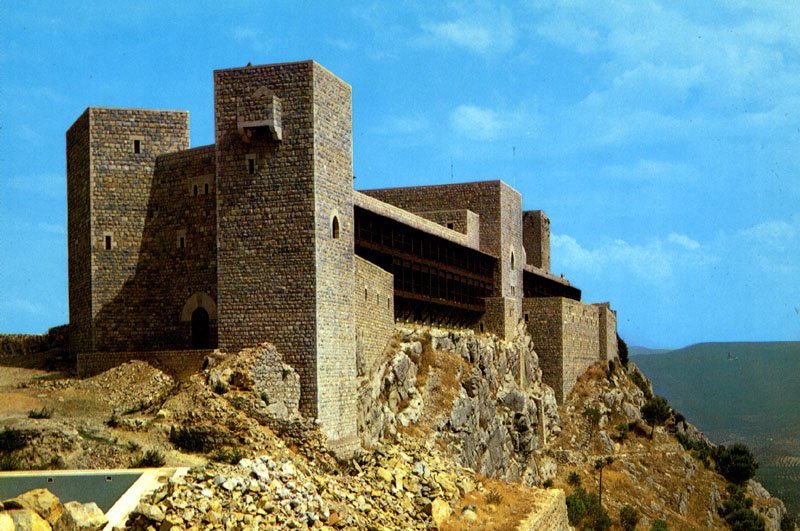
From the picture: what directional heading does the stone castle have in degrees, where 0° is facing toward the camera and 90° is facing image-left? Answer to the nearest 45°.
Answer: approximately 0°

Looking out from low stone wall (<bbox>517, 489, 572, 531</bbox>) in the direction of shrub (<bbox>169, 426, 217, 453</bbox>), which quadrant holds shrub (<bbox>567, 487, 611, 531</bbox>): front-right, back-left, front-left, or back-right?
back-right

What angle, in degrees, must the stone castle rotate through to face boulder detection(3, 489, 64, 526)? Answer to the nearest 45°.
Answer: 0° — it already faces it

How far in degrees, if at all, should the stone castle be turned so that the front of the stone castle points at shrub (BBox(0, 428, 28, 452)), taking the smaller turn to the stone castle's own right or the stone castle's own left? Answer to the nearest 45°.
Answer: approximately 45° to the stone castle's own right

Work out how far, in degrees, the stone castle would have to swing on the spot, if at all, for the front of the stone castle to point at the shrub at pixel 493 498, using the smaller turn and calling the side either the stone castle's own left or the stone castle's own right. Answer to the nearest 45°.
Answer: approximately 45° to the stone castle's own left

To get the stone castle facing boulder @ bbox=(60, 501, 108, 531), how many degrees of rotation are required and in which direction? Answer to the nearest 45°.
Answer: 0° — it already faces it
